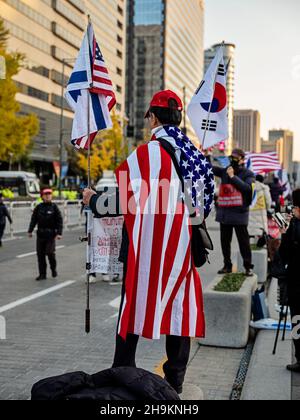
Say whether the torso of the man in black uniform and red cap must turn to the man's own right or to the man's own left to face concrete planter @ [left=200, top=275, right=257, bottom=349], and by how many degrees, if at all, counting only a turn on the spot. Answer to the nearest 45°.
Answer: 0° — they already face it

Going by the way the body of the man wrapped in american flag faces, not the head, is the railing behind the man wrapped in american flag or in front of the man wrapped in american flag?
in front

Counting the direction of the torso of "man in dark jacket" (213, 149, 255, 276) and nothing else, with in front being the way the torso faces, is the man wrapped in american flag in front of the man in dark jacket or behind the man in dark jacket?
in front

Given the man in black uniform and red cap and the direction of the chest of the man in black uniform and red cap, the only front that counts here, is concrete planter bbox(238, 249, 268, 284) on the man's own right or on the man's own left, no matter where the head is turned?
on the man's own left

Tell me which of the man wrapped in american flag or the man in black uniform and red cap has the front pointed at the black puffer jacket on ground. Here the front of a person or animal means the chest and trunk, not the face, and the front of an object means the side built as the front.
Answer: the man in black uniform and red cap

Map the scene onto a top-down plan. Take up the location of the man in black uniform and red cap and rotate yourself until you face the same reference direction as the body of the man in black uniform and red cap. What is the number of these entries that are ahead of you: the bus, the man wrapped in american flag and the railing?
1

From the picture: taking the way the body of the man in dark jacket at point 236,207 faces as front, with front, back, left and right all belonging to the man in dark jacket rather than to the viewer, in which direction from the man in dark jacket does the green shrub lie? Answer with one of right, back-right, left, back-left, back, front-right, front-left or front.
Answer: front-left

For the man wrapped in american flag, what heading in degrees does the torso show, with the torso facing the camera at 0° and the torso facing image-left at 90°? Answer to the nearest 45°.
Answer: approximately 135°

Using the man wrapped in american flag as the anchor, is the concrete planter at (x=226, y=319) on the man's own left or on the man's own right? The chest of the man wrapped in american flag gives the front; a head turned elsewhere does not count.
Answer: on the man's own right

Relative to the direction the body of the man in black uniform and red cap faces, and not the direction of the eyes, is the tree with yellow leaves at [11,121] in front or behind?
behind

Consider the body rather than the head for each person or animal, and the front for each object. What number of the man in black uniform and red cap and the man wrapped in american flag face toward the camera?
1

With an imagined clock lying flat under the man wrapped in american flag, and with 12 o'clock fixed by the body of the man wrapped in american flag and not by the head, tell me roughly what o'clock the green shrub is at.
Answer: The green shrub is roughly at 2 o'clock from the man wrapped in american flag.
